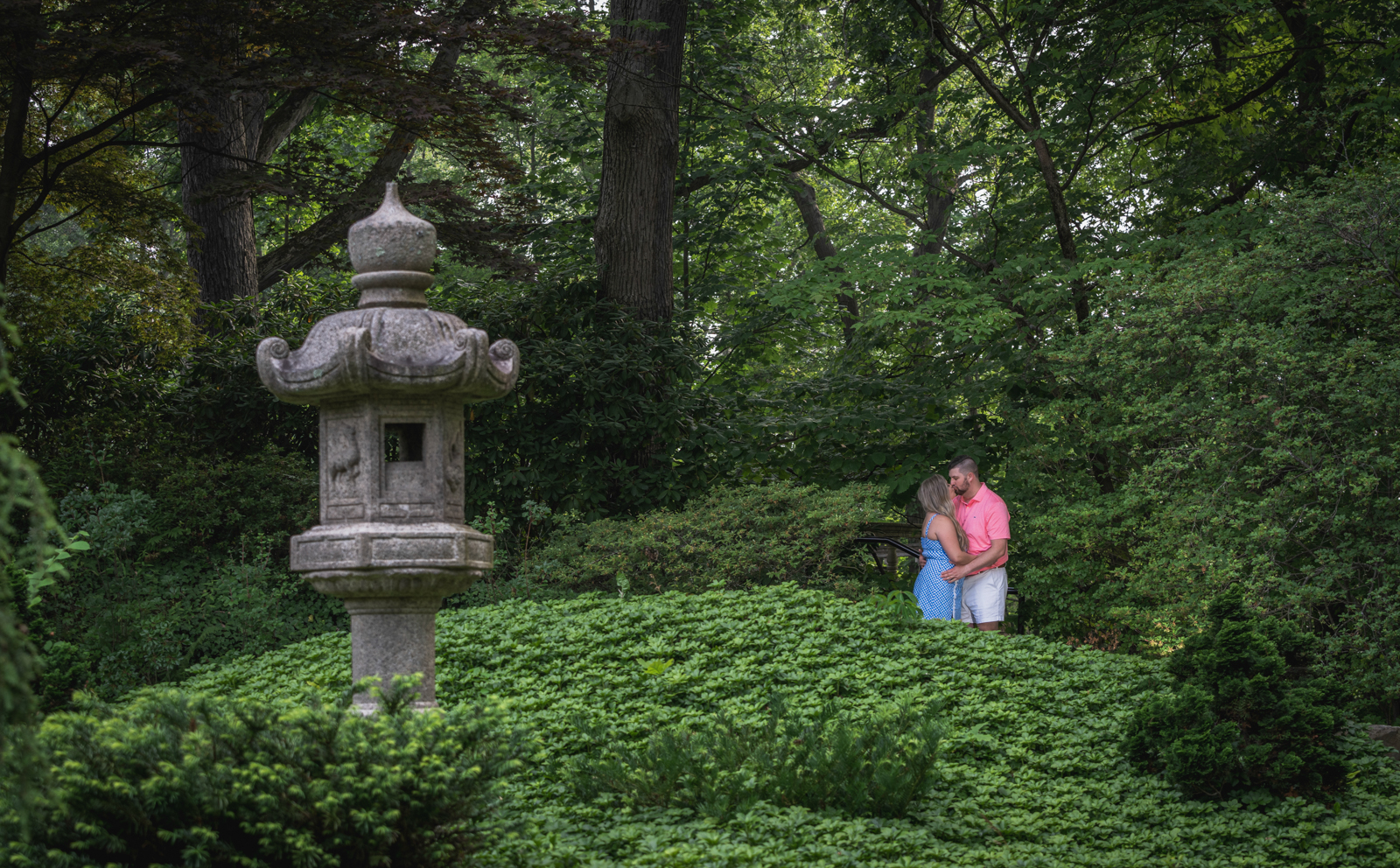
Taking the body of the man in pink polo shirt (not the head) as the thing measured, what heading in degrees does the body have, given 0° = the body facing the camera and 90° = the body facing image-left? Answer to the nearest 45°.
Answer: approximately 45°

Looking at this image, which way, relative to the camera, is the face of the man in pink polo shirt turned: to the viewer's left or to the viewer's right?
to the viewer's left

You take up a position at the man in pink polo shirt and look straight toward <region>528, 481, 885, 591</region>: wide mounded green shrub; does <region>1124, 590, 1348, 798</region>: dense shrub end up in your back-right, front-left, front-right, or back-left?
back-left

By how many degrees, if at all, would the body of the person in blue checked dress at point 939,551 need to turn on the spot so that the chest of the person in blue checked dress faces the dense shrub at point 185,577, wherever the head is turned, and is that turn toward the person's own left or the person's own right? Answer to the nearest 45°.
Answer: approximately 180°

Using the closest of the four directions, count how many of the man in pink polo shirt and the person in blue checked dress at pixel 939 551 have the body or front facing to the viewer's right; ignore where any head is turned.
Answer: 1

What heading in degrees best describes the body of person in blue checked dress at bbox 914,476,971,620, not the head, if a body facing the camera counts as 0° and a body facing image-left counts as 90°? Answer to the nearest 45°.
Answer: approximately 270°

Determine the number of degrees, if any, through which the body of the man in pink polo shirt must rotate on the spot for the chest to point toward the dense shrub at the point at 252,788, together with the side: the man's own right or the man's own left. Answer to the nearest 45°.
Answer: approximately 45° to the man's own left

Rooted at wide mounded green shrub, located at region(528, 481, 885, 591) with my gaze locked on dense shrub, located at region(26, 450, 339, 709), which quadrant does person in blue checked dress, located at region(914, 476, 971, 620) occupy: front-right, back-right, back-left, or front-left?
back-left
